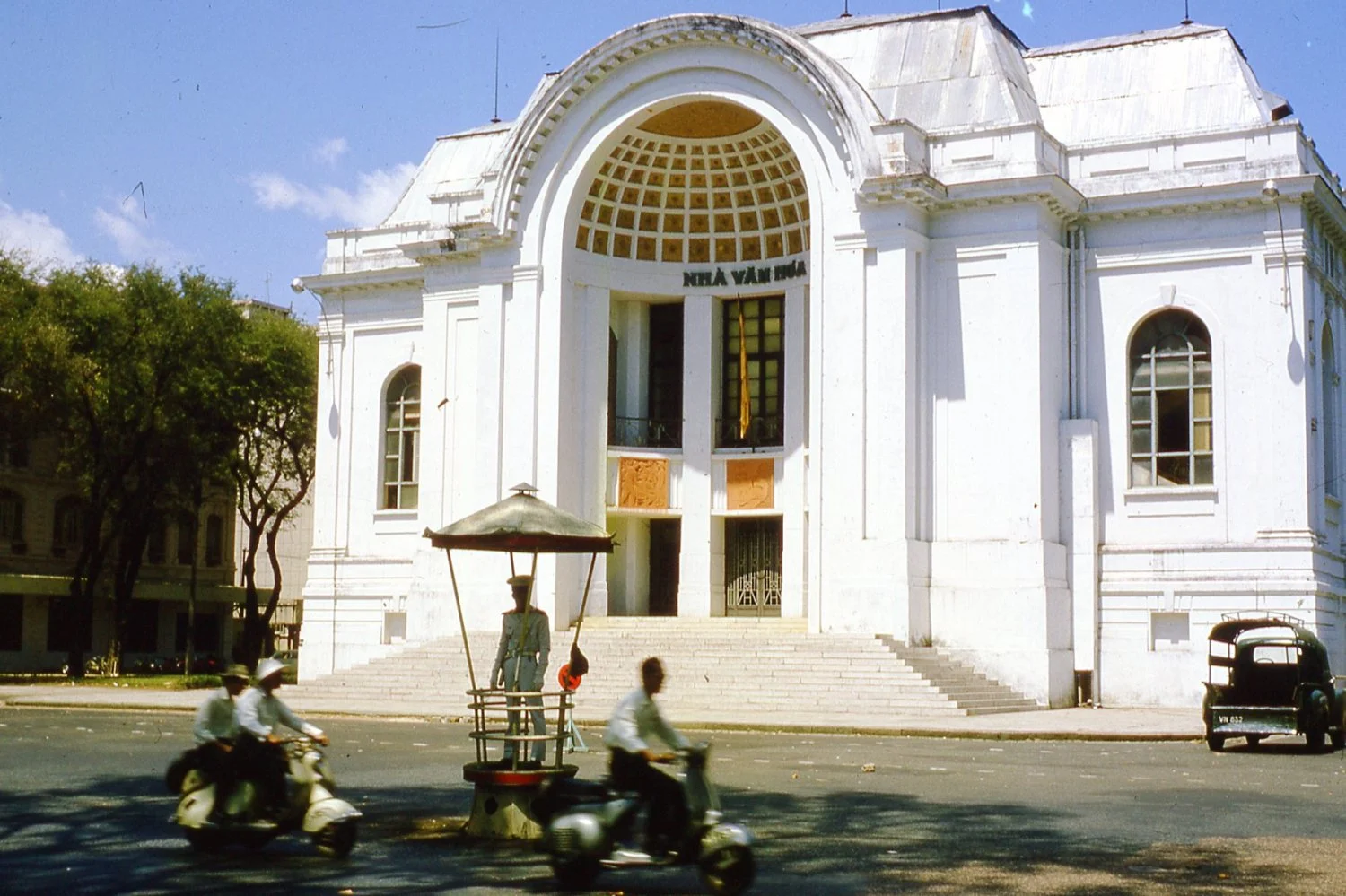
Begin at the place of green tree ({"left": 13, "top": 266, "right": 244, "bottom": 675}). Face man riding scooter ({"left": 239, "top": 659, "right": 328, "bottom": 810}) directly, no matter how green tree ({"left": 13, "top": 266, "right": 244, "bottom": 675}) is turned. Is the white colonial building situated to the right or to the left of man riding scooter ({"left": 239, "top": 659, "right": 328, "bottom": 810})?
left

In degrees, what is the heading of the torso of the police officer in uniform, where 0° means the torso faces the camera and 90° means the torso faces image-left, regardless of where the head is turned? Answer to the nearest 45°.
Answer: approximately 0°

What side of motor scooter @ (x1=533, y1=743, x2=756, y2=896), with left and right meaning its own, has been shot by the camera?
right

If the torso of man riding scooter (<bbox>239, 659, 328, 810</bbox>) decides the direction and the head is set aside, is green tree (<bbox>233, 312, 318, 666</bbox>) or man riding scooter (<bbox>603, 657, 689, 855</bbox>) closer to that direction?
the man riding scooter

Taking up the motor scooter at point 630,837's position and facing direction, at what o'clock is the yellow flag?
The yellow flag is roughly at 9 o'clock from the motor scooter.

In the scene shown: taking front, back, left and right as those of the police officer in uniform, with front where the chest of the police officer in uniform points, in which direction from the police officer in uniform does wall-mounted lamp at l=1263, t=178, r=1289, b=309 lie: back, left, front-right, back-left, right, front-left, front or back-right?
back-left

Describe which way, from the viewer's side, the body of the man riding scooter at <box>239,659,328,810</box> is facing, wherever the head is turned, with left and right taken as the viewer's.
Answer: facing the viewer and to the right of the viewer

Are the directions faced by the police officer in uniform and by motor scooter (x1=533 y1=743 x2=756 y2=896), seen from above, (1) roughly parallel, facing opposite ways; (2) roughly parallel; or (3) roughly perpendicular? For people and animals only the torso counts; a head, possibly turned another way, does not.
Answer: roughly perpendicular

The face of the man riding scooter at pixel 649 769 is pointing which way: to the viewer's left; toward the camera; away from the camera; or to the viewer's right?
to the viewer's right

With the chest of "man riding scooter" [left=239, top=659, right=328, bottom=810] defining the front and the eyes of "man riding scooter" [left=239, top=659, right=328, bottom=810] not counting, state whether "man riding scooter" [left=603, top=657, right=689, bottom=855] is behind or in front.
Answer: in front

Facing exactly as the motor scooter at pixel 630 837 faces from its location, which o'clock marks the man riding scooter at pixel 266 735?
The man riding scooter is roughly at 7 o'clock from the motor scooter.

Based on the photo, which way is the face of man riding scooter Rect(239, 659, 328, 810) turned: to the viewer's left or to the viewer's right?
to the viewer's right

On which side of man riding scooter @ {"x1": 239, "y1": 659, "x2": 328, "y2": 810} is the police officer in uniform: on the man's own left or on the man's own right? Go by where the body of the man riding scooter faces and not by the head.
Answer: on the man's own left
